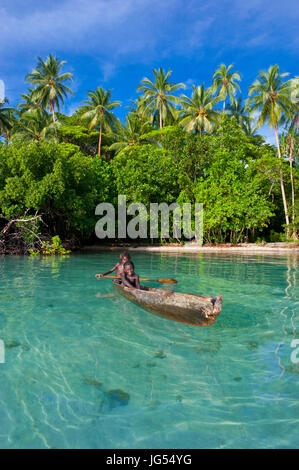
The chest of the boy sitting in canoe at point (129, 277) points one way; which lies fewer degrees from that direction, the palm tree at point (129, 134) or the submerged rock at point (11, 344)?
the submerged rock

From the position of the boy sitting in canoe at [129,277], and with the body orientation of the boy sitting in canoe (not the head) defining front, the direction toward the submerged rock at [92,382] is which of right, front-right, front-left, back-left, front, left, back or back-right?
front-right

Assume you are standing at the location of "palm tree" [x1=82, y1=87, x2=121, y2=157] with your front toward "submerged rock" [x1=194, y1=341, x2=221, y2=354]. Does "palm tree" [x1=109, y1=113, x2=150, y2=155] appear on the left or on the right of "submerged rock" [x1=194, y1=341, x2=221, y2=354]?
left

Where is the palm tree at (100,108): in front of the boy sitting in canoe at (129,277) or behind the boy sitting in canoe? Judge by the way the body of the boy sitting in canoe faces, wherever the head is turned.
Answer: behind

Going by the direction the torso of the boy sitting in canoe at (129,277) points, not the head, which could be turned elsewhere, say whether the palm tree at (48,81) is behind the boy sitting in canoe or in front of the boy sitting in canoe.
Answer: behind

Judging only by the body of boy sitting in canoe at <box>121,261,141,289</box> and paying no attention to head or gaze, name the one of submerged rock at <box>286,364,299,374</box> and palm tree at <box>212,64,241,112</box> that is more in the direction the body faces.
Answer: the submerged rock

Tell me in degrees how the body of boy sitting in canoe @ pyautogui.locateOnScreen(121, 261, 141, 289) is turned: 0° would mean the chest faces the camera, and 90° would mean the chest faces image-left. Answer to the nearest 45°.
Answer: approximately 315°

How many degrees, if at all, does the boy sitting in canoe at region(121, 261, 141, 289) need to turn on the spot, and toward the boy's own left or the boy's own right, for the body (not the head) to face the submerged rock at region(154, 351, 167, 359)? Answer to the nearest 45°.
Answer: approximately 45° to the boy's own right
